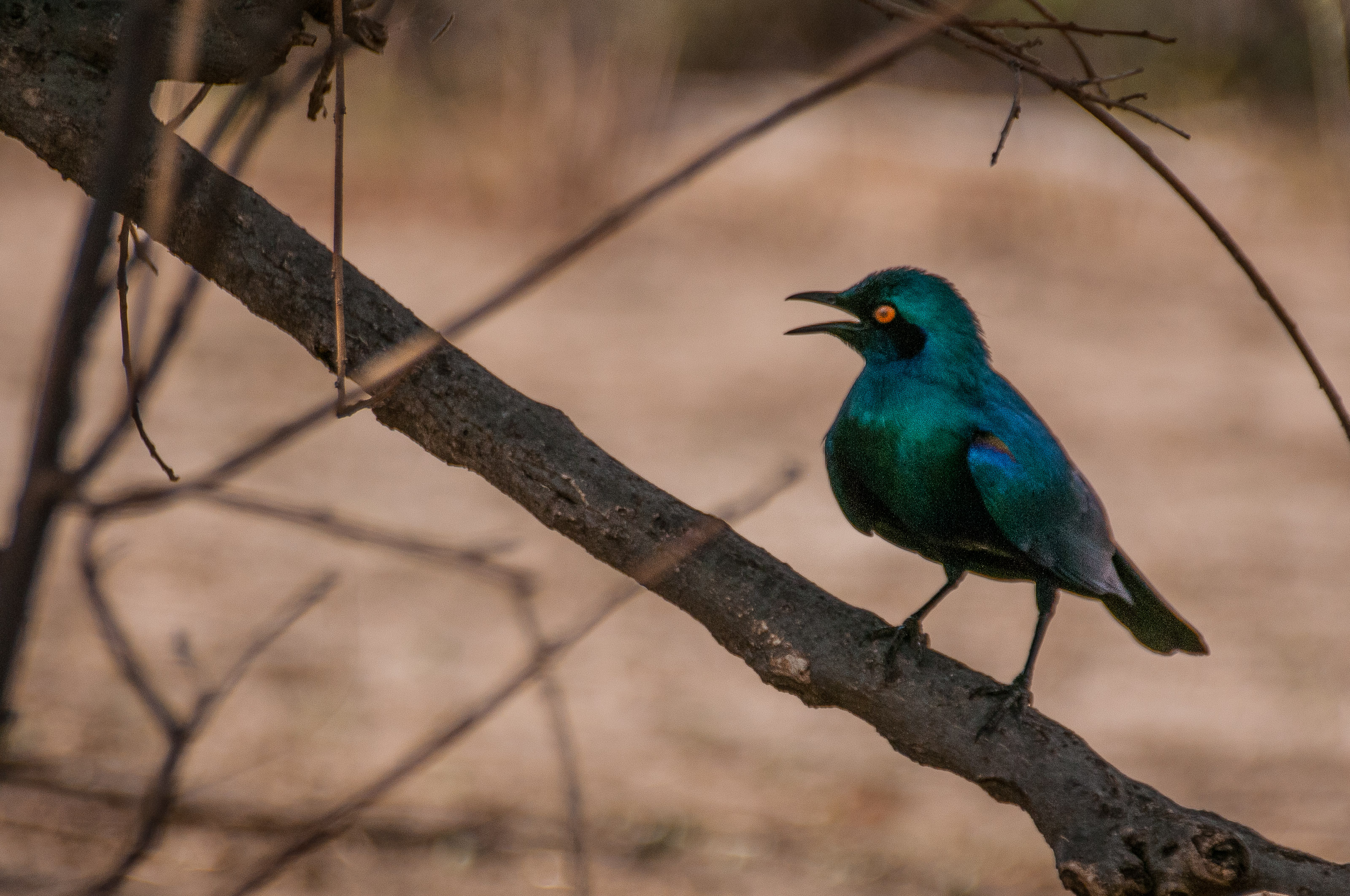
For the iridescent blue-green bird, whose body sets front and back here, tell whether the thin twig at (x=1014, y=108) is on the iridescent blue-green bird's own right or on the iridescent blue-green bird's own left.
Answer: on the iridescent blue-green bird's own left

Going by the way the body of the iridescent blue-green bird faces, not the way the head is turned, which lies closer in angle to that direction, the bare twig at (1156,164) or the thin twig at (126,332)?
the thin twig

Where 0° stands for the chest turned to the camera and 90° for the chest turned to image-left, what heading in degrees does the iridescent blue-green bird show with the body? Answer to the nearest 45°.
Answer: approximately 45°

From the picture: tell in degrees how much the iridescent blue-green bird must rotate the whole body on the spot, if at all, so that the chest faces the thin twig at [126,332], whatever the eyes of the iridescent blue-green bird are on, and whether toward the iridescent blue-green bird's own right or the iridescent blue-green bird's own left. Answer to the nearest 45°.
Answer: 0° — it already faces it

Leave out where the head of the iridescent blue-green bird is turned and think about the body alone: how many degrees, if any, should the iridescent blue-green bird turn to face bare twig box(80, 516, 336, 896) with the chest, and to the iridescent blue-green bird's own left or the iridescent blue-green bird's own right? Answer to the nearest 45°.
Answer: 0° — it already faces it
